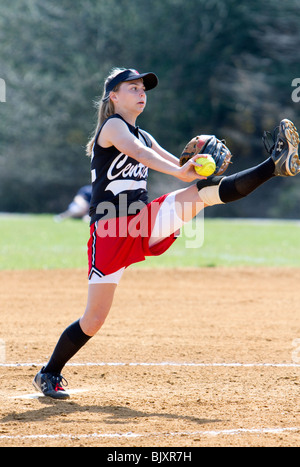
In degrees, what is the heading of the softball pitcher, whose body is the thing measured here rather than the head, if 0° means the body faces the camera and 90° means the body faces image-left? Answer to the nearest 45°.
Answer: approximately 315°
